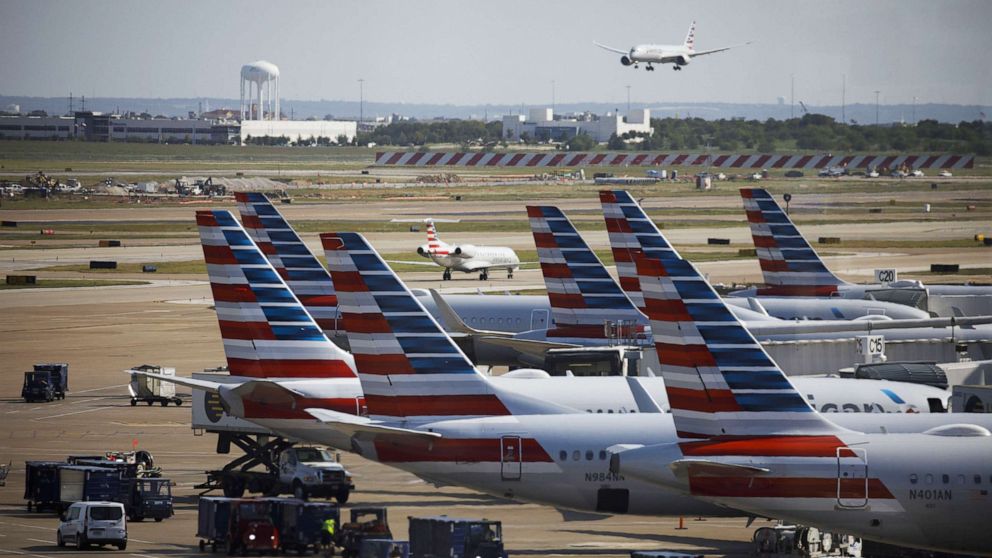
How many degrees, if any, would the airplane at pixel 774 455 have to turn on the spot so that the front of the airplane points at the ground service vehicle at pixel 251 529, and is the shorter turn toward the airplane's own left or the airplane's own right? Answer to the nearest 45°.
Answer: approximately 180°

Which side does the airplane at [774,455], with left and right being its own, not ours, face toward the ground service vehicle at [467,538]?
back

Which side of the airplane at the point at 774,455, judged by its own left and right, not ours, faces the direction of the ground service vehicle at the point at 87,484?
back

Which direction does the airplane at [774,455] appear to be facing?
to the viewer's right

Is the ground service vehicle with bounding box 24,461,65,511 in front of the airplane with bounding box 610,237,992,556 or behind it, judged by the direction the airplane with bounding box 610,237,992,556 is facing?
behind

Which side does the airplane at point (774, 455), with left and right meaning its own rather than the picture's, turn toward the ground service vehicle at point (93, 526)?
back
